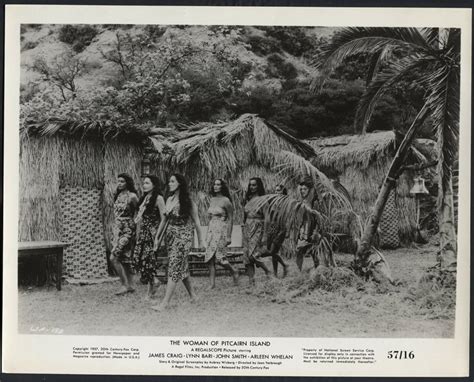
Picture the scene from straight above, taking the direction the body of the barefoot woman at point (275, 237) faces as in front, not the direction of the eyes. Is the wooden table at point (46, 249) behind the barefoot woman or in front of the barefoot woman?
in front

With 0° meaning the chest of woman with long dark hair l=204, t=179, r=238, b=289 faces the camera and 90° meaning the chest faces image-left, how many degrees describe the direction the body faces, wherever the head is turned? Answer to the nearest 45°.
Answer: approximately 45°

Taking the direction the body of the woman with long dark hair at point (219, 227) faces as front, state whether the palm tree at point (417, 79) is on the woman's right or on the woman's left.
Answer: on the woman's left

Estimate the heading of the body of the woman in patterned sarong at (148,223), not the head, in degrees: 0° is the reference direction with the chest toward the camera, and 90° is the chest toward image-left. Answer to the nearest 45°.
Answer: approximately 45°

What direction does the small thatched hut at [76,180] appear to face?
toward the camera

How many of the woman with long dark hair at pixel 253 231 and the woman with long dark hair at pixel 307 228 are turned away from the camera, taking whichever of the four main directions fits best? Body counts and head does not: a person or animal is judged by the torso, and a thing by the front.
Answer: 0
